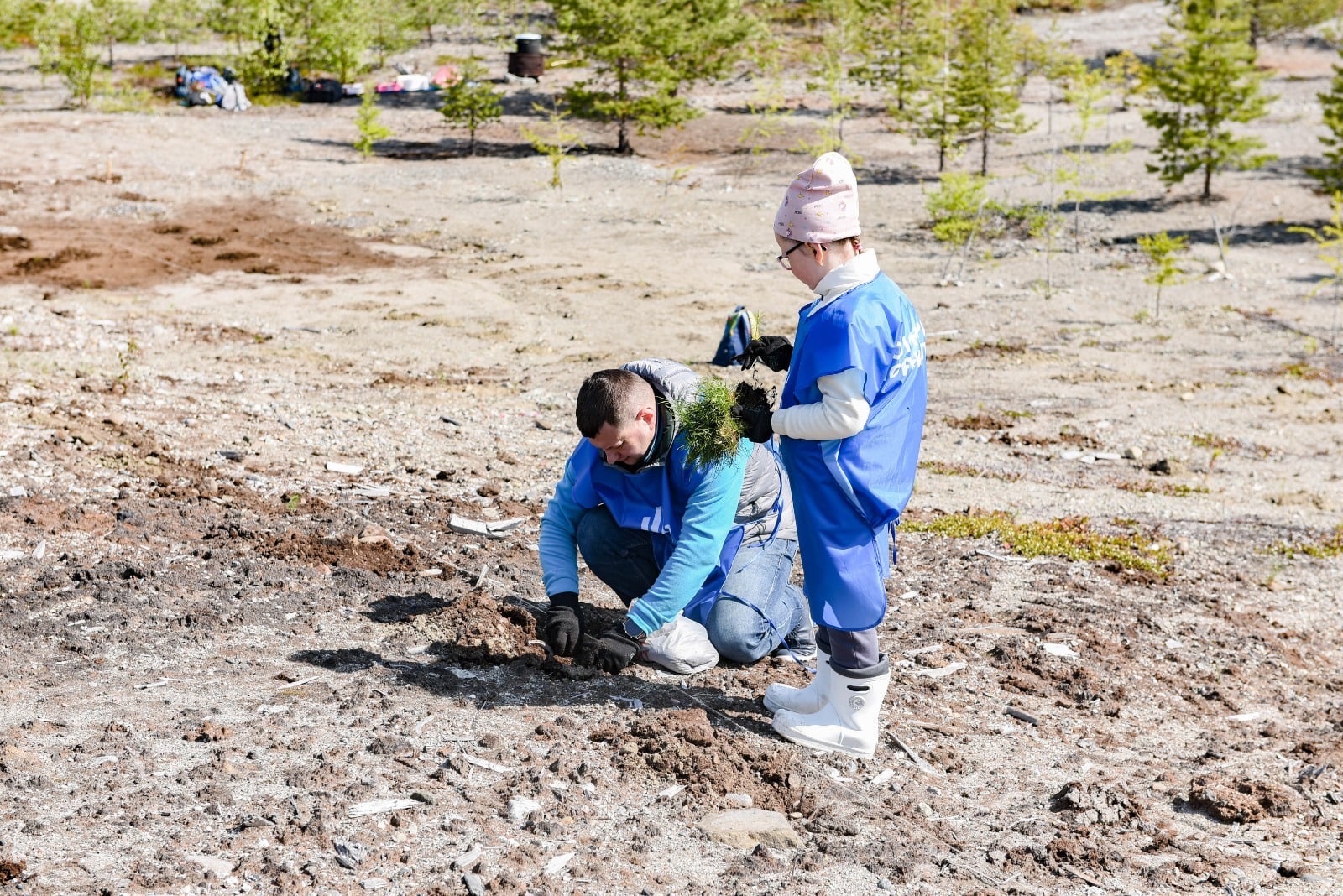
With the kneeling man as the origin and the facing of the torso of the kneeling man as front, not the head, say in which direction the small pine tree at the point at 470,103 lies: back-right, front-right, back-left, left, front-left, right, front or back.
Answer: back-right

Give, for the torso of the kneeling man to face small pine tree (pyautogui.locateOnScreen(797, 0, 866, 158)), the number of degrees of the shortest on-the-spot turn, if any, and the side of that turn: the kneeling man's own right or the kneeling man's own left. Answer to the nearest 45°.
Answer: approximately 135° to the kneeling man's own right

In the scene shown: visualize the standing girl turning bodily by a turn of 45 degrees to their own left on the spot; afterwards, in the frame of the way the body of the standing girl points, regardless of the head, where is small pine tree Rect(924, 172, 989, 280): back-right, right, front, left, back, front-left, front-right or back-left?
back-right

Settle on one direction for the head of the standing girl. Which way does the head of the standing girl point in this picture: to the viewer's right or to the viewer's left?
to the viewer's left

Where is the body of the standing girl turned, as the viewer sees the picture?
to the viewer's left

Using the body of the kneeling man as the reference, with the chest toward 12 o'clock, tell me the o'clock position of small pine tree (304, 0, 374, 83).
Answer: The small pine tree is roughly at 4 o'clock from the kneeling man.

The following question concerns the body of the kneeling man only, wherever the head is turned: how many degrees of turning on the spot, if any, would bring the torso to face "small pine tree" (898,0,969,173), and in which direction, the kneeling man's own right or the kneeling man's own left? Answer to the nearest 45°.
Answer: approximately 135° to the kneeling man's own right

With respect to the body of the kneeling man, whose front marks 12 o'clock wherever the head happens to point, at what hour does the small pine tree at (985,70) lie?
The small pine tree is roughly at 5 o'clock from the kneeling man.

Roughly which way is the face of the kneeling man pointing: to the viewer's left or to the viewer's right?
to the viewer's left

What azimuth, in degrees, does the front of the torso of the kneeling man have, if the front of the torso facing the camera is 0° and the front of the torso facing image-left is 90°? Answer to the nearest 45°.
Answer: approximately 45°

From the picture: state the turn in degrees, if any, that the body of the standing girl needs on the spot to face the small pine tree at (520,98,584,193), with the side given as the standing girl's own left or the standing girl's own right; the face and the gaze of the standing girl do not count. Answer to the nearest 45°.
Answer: approximately 90° to the standing girl's own right

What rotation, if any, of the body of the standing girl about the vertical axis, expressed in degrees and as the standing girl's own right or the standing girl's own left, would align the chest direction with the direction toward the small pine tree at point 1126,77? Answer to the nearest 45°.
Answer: approximately 90° to the standing girl's own right

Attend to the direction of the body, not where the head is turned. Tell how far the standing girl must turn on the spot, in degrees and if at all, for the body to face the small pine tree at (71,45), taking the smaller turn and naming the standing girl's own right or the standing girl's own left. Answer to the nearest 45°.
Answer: approximately 45° to the standing girl's own right
